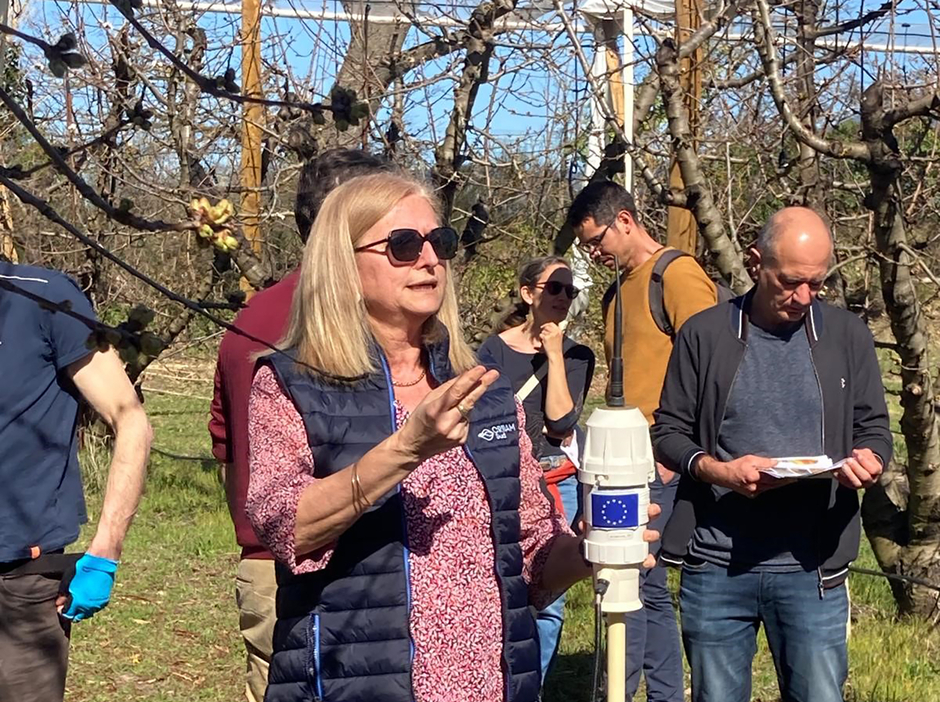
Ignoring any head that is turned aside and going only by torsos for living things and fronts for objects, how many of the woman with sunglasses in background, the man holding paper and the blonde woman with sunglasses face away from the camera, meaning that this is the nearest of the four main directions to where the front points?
0

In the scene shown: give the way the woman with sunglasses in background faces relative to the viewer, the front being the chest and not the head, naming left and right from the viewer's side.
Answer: facing the viewer and to the right of the viewer

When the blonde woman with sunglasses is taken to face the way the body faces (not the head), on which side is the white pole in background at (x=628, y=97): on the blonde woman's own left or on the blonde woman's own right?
on the blonde woman's own left

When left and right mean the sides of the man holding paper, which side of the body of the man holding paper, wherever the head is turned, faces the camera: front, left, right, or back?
front

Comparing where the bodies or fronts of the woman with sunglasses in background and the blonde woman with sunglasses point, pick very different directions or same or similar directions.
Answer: same or similar directions

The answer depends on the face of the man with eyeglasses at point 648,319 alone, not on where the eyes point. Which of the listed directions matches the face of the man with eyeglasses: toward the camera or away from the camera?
toward the camera

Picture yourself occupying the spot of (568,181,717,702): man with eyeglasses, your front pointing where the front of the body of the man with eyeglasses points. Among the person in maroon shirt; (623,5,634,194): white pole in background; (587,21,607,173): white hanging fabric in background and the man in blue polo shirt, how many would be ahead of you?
2

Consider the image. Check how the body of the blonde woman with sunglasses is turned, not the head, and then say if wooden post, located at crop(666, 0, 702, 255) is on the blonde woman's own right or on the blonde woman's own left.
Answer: on the blonde woman's own left

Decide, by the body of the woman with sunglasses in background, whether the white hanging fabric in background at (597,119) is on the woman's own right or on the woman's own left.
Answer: on the woman's own left

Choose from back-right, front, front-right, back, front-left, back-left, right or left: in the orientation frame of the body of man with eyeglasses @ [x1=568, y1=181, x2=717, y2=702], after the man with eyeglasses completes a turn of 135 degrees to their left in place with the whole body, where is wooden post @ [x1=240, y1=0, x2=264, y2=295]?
back-left
